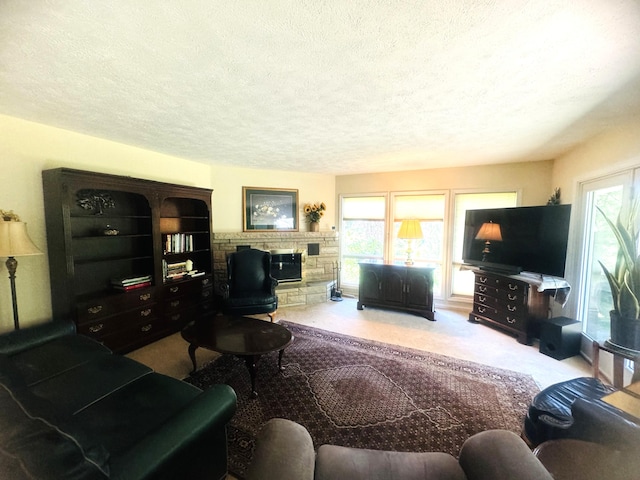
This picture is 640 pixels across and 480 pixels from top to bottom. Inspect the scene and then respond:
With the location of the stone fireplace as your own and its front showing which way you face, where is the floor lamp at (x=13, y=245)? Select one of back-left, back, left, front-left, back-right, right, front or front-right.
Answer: front-right

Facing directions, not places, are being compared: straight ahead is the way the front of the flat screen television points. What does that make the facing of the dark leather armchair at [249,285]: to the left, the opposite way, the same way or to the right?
to the left

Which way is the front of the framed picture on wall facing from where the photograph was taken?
facing the viewer

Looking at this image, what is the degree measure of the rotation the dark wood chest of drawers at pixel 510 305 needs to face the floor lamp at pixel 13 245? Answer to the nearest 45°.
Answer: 0° — it already faces it

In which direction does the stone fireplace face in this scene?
toward the camera

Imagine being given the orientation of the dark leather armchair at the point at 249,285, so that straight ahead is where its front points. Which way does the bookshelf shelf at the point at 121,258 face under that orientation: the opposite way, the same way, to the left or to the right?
to the left

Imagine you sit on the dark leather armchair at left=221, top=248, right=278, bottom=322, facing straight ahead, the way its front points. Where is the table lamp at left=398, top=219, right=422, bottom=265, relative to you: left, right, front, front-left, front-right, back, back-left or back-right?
left

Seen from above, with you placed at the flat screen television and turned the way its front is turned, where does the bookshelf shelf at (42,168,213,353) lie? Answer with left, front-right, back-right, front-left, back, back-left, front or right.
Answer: front

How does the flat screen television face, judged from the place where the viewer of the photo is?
facing the viewer and to the left of the viewer

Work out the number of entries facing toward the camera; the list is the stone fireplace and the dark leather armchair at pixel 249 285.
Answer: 2

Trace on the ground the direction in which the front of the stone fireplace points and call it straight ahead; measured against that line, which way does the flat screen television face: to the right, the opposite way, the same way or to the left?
to the right

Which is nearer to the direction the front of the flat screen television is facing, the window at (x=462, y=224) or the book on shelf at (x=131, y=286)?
the book on shelf

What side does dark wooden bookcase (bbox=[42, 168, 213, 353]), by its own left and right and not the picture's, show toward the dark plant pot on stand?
front

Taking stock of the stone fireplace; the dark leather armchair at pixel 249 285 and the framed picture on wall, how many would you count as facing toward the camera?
3

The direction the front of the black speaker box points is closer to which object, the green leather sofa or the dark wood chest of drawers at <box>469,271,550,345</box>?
the green leather sofa

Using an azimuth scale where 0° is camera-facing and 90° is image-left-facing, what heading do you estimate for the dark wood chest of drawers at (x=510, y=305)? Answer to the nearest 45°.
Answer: approximately 45°

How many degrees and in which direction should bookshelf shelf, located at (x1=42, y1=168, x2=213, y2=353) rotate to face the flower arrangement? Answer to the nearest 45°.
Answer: approximately 45° to its left

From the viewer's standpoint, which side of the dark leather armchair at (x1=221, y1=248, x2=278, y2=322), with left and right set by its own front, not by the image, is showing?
front
